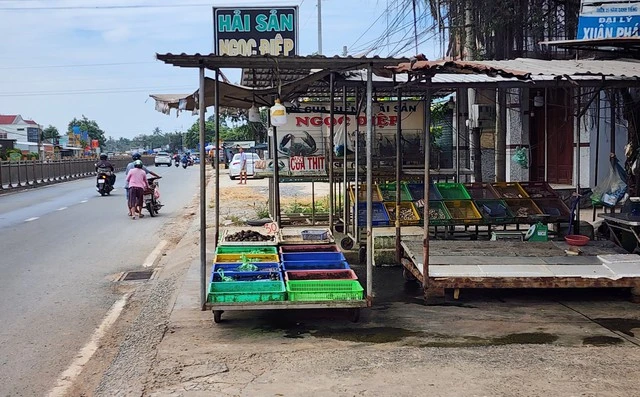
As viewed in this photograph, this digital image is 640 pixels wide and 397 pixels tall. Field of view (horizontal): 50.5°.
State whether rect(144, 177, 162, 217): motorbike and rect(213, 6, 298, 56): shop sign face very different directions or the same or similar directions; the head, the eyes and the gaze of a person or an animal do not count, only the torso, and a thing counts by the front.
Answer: very different directions

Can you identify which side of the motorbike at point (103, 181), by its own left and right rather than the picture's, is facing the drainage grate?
back

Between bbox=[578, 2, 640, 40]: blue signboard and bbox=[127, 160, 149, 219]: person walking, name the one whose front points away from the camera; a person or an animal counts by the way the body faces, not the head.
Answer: the person walking

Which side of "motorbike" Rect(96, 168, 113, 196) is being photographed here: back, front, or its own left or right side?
back

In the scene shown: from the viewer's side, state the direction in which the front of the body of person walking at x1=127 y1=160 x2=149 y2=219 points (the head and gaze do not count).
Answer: away from the camera

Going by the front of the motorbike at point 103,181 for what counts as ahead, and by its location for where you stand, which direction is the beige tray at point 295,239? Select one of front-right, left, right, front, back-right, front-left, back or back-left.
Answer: back

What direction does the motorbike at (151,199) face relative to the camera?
away from the camera

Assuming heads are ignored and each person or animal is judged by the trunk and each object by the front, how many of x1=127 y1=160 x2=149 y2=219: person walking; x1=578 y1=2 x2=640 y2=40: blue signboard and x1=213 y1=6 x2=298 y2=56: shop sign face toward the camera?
2
